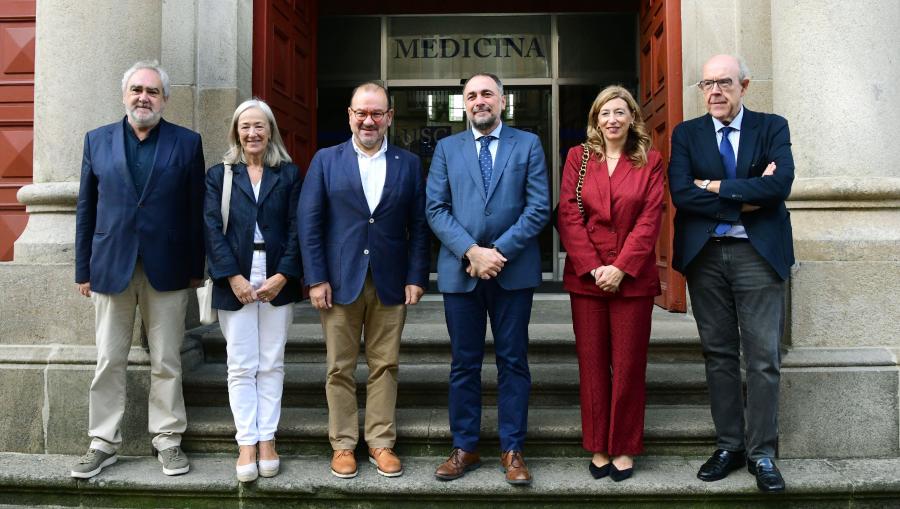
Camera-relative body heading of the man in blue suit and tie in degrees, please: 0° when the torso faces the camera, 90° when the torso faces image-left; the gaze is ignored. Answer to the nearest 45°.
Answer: approximately 0°

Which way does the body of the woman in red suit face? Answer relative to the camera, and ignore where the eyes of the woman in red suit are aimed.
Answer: toward the camera

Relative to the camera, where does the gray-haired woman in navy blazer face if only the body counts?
toward the camera

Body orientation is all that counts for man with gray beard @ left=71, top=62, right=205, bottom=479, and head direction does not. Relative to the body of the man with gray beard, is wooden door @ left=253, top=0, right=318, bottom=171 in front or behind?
behind

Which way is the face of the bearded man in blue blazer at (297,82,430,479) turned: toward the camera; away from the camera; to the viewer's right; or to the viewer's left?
toward the camera

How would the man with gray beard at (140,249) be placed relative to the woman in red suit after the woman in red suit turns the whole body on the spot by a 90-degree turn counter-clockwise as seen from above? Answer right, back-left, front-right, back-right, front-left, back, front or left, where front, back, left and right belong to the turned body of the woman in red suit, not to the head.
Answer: back

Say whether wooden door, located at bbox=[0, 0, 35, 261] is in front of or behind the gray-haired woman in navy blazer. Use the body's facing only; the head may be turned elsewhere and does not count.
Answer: behind

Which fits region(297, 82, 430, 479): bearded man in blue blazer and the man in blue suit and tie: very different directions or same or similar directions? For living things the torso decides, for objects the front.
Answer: same or similar directions

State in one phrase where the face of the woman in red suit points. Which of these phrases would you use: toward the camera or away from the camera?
toward the camera

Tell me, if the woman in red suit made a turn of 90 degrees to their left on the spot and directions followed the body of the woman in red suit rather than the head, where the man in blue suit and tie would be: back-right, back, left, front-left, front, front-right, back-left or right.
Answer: back

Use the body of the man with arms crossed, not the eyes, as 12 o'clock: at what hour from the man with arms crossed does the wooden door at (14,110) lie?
The wooden door is roughly at 3 o'clock from the man with arms crossed.

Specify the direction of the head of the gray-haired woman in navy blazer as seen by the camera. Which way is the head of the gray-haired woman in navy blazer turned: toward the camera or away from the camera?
toward the camera

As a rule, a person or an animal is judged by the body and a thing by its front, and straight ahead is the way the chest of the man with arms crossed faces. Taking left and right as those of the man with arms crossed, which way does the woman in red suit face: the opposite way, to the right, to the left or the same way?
the same way

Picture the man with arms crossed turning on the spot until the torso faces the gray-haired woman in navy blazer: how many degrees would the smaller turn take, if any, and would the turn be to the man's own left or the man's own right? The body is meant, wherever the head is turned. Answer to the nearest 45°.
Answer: approximately 90° to the man's own right

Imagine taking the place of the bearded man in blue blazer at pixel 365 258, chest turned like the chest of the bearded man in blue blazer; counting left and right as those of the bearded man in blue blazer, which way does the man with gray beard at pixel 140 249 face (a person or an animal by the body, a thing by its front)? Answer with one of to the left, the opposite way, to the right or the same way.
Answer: the same way

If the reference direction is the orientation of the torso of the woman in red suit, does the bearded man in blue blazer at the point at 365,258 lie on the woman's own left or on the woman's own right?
on the woman's own right

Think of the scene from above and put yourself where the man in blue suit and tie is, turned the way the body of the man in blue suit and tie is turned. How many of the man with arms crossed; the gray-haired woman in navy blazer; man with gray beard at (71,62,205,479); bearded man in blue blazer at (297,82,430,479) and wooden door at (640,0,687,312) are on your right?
3

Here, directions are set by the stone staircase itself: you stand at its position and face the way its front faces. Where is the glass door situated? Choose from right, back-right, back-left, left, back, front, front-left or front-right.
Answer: back

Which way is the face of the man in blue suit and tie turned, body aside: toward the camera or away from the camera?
toward the camera

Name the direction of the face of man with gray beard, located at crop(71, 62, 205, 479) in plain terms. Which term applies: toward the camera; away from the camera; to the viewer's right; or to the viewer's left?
toward the camera
